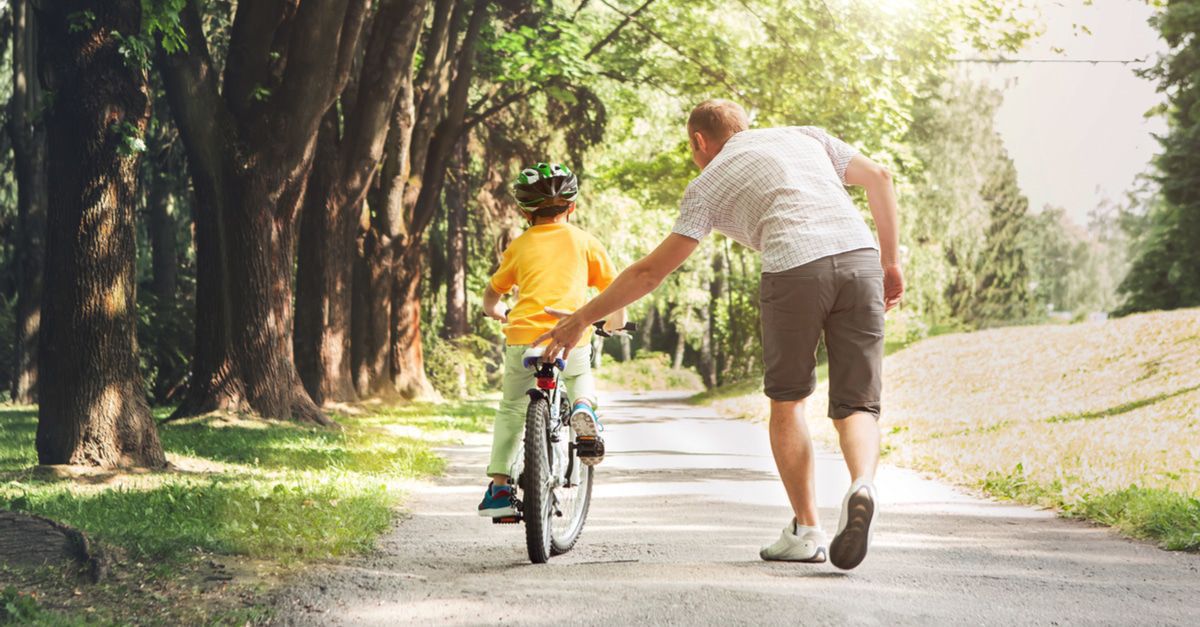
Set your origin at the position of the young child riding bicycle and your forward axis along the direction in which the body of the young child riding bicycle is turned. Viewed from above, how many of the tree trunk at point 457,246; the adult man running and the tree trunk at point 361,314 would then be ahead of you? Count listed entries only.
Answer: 2

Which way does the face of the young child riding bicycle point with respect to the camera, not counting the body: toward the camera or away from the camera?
away from the camera

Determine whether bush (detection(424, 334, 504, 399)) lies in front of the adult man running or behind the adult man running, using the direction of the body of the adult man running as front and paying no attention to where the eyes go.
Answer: in front

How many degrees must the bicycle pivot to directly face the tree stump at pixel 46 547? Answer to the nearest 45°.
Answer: approximately 90° to its left

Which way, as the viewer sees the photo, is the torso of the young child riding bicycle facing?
away from the camera

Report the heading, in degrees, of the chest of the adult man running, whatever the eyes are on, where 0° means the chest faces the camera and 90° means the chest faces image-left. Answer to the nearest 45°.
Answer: approximately 135°

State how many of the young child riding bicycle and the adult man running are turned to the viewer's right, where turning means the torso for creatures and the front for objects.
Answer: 0

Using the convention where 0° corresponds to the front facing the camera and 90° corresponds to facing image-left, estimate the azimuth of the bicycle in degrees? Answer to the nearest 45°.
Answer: approximately 180°

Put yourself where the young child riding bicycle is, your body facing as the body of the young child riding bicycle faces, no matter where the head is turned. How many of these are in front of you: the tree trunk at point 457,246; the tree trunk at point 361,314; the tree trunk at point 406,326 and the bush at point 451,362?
4

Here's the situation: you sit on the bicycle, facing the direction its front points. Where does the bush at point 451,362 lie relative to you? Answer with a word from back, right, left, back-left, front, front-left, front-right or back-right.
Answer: front

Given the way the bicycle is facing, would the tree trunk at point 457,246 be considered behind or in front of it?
in front

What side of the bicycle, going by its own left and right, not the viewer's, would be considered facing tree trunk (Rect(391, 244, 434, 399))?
front

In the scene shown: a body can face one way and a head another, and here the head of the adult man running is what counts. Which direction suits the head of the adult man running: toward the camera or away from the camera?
away from the camera

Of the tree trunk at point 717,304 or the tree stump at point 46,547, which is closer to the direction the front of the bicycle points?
the tree trunk

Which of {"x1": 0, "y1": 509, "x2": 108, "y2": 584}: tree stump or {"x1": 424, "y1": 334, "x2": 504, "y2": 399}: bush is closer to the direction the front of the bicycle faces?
the bush
